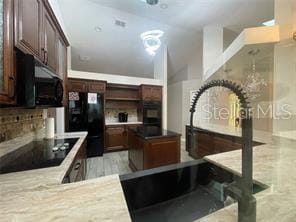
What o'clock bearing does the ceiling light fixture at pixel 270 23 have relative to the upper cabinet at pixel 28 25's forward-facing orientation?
The ceiling light fixture is roughly at 11 o'clock from the upper cabinet.

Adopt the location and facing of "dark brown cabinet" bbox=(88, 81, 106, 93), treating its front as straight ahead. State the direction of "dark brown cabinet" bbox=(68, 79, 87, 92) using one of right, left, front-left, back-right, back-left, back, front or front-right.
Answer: right

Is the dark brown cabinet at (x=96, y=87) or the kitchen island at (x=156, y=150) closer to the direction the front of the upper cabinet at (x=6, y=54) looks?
the kitchen island

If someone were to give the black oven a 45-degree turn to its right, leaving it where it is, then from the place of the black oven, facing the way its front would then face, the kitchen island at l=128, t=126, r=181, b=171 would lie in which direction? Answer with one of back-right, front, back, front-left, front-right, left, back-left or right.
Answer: front-left

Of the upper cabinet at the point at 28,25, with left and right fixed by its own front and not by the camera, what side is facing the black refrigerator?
left

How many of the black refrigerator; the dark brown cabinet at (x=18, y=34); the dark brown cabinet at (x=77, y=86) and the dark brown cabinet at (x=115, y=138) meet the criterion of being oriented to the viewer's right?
1

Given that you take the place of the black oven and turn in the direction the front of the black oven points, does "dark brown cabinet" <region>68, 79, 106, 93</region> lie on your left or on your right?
on your right

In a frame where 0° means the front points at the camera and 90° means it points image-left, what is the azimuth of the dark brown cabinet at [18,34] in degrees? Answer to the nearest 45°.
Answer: approximately 270°

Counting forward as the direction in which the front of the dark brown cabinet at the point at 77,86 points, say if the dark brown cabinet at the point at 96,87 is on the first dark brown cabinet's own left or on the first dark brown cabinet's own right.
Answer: on the first dark brown cabinet's own left

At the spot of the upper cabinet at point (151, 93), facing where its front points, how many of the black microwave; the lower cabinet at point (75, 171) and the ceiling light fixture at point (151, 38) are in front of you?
3

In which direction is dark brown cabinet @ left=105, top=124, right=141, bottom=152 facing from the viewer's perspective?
toward the camera

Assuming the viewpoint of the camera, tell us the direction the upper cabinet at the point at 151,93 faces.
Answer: facing the viewer

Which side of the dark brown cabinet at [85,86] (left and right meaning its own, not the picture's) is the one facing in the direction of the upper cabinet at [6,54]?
front

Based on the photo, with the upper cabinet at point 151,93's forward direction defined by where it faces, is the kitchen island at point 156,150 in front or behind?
in front

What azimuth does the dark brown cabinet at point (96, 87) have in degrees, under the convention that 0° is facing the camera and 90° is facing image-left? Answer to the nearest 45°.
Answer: approximately 0°
